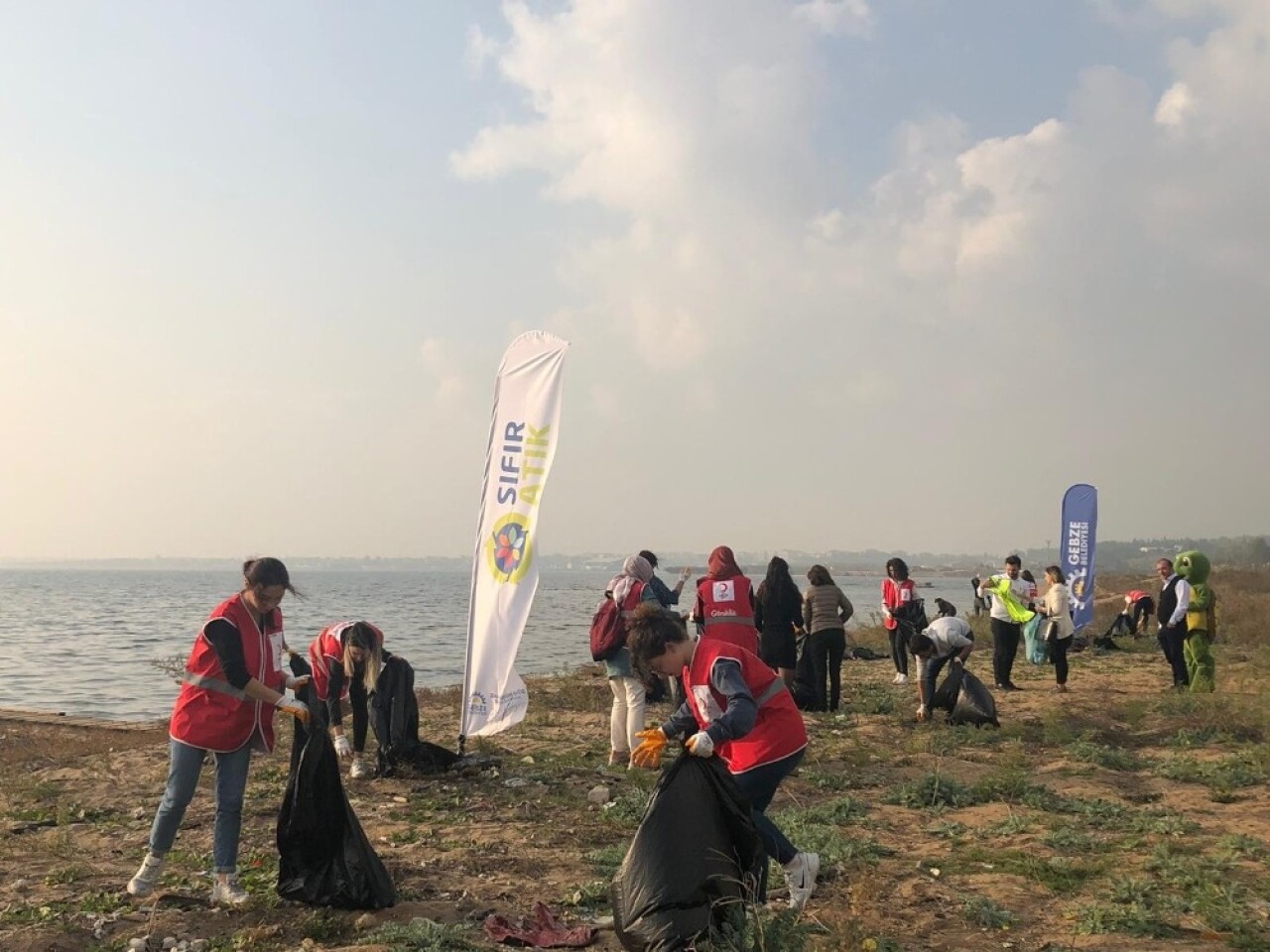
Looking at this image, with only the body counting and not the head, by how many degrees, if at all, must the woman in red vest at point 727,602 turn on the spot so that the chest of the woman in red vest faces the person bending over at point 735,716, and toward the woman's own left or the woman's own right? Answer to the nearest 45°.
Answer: approximately 180°

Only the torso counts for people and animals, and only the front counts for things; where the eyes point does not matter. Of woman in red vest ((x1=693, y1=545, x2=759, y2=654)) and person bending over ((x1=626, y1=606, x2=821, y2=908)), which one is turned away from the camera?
the woman in red vest

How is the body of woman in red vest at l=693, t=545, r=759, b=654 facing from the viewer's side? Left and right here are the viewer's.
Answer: facing away from the viewer

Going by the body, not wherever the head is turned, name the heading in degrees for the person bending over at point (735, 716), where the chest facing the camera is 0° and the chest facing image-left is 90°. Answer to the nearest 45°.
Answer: approximately 90°

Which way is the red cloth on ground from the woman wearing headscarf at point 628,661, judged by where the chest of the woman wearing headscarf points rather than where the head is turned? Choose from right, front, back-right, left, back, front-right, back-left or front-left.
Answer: back-right

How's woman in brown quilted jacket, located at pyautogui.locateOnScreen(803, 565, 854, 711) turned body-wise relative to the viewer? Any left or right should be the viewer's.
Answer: facing away from the viewer

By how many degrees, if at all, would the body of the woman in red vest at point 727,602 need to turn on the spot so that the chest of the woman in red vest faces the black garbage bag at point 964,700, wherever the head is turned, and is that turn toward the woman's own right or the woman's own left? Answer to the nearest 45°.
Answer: approximately 45° to the woman's own right

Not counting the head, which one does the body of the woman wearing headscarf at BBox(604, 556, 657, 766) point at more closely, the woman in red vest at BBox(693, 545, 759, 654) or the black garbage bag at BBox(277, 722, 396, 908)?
the woman in red vest

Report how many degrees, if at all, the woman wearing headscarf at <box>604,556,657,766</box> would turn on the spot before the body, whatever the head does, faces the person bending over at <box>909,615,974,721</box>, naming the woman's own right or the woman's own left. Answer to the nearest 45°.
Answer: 0° — they already face them

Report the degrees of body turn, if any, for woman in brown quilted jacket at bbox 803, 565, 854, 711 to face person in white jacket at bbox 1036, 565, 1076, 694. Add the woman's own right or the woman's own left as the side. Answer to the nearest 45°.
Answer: approximately 45° to the woman's own right
